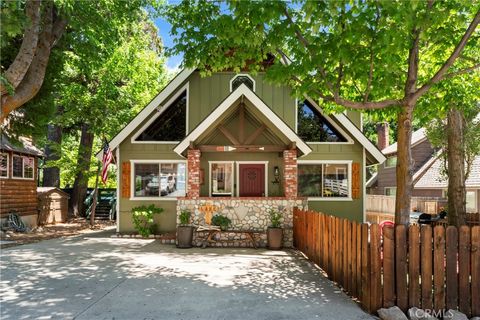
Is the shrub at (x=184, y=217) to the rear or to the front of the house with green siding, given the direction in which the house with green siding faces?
to the front

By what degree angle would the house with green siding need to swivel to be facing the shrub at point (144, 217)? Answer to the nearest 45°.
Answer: approximately 90° to its right

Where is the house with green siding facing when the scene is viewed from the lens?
facing the viewer

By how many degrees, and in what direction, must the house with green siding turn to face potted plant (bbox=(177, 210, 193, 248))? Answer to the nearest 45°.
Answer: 0° — it already faces it

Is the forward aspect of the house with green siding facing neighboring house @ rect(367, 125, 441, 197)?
no

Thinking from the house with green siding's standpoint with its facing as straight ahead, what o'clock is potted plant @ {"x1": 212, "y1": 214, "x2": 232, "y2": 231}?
The potted plant is roughly at 12 o'clock from the house with green siding.

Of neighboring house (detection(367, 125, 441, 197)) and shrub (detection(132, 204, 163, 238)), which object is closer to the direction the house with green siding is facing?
the shrub

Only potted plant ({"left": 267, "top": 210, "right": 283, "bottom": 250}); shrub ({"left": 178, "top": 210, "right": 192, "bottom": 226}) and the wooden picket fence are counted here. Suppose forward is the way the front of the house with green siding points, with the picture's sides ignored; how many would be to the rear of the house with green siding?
0

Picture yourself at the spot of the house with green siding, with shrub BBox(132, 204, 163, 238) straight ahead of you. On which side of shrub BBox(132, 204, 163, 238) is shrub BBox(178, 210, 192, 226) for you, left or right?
left

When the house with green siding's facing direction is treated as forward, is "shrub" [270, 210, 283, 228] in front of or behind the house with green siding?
in front

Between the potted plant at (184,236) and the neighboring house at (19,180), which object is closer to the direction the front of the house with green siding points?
the potted plant

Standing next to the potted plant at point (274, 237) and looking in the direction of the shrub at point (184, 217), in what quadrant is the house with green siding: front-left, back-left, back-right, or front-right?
front-right

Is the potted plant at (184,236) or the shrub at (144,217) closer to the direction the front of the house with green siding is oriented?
the potted plant

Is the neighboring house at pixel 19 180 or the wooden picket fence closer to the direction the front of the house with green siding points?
the wooden picket fence
